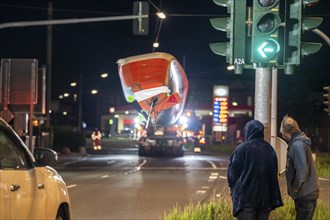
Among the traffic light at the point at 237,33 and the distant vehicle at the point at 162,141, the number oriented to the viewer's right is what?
0

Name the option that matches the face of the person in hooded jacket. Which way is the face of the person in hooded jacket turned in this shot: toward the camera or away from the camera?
away from the camera
